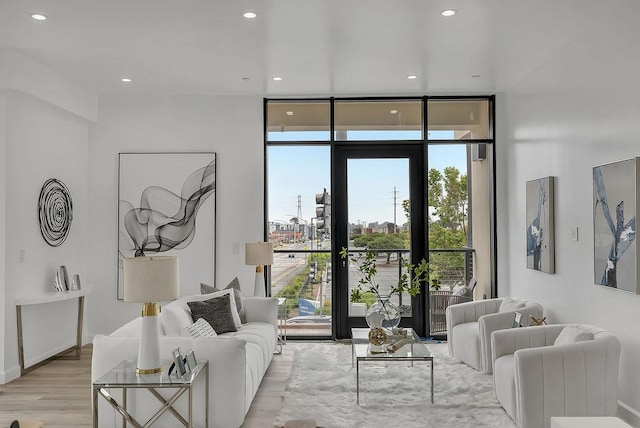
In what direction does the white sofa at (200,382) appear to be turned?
to the viewer's right

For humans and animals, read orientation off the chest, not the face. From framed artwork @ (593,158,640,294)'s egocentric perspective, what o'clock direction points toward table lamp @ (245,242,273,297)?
The table lamp is roughly at 2 o'clock from the framed artwork.

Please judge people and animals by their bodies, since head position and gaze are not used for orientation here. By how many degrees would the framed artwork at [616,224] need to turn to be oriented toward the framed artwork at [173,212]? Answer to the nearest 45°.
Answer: approximately 45° to its right

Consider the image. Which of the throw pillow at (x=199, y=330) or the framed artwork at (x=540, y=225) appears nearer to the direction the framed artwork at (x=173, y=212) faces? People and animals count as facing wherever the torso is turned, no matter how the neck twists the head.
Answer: the throw pillow
